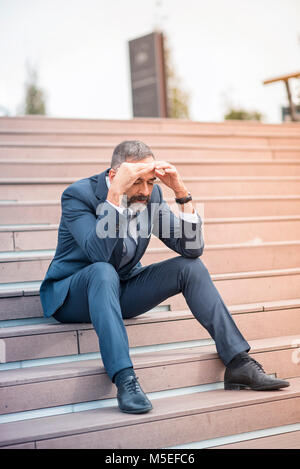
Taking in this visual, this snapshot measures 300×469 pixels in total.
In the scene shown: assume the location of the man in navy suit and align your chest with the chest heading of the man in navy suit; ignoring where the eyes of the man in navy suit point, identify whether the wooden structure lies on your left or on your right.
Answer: on your left

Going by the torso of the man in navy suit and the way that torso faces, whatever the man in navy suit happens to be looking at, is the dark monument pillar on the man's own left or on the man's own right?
on the man's own left

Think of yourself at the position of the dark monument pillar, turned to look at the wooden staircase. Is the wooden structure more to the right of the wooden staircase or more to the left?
left

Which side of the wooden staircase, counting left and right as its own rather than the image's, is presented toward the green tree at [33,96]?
back

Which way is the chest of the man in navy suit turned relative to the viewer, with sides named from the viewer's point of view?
facing the viewer and to the right of the viewer

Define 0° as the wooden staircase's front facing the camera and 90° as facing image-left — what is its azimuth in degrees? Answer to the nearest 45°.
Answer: approximately 0°

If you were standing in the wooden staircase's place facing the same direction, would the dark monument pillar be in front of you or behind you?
behind
